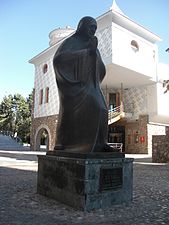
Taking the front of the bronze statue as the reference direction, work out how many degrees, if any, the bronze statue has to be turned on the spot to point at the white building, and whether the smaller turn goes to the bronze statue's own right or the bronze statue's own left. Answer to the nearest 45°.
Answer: approximately 135° to the bronze statue's own left

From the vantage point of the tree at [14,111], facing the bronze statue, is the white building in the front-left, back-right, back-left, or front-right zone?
front-left
